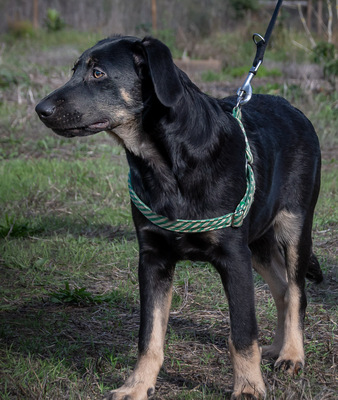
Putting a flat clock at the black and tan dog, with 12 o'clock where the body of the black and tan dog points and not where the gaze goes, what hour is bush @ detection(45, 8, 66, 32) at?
The bush is roughly at 4 o'clock from the black and tan dog.

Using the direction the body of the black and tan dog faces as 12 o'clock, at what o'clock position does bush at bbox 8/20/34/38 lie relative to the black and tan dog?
The bush is roughly at 4 o'clock from the black and tan dog.

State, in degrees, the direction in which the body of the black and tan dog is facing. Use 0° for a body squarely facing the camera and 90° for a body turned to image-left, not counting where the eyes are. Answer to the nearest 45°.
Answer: approximately 45°
